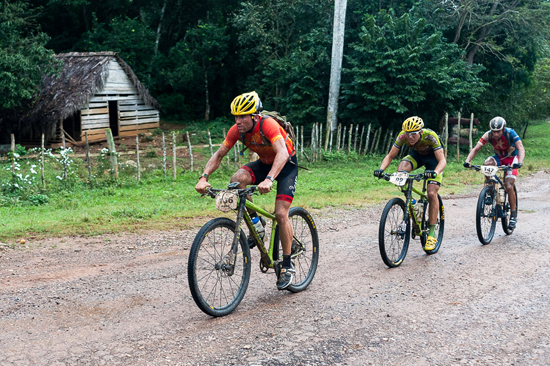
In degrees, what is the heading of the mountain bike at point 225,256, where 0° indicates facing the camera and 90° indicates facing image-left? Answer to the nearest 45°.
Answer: approximately 45°

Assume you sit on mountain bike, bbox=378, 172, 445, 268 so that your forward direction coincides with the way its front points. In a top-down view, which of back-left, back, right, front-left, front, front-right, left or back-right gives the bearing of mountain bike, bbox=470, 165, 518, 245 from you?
back

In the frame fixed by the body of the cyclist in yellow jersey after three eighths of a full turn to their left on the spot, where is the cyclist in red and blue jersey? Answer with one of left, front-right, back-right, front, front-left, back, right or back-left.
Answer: front-left

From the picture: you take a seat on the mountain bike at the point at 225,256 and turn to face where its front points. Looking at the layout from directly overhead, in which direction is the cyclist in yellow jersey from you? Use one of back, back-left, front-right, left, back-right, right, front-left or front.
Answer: back

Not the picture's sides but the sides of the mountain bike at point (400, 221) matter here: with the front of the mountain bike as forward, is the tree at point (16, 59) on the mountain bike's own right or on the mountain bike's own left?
on the mountain bike's own right

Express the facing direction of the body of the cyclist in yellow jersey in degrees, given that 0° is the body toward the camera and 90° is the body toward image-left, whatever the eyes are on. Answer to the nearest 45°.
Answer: approximately 45°

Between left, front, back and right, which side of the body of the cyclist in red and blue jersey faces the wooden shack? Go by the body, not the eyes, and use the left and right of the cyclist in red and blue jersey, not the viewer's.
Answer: right
